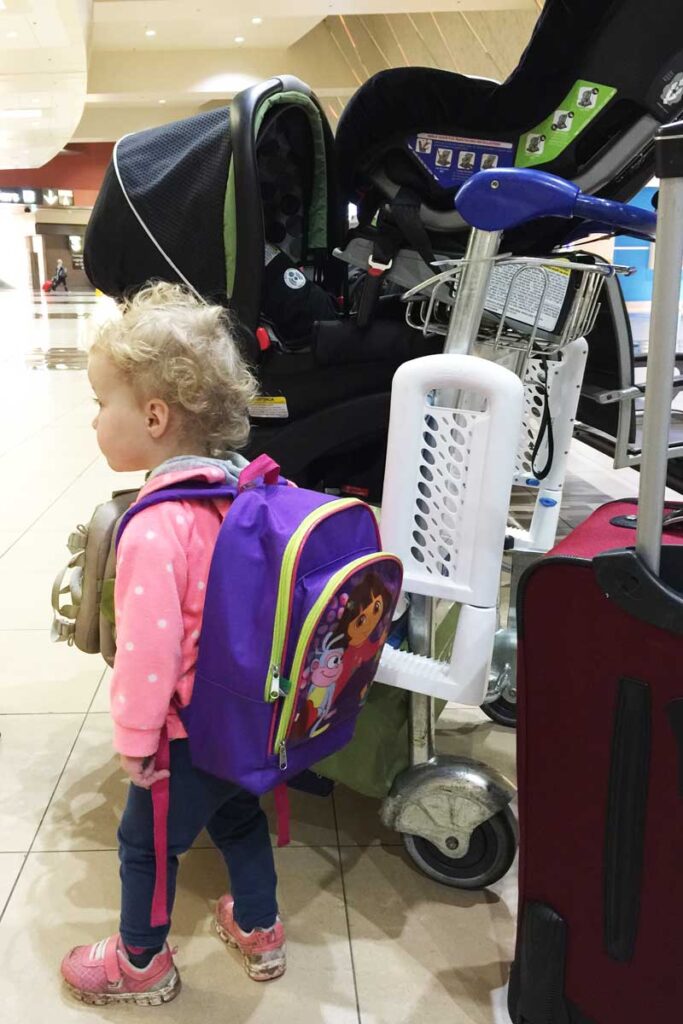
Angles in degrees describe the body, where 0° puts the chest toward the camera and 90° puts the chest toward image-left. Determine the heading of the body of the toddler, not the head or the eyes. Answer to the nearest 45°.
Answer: approximately 90°

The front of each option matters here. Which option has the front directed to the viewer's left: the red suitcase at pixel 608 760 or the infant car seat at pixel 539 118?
the infant car seat

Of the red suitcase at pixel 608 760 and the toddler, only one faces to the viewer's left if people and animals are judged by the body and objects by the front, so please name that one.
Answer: the toddler

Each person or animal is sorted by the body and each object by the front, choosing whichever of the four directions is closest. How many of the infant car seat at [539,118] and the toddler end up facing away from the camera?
0

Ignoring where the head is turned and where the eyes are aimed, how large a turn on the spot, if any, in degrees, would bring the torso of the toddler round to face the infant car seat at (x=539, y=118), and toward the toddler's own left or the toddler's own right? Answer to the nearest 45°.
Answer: approximately 135° to the toddler's own right

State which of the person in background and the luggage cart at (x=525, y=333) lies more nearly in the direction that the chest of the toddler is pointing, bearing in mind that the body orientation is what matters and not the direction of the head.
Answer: the person in background

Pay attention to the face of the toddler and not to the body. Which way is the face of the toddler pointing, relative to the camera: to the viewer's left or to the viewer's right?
to the viewer's left

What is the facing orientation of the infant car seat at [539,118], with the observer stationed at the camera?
facing to the left of the viewer
